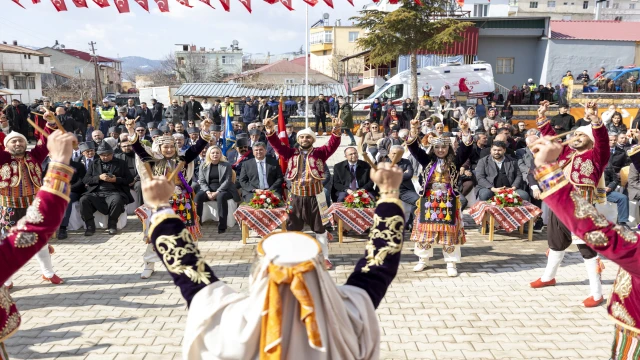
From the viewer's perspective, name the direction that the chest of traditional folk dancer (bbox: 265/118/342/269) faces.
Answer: toward the camera

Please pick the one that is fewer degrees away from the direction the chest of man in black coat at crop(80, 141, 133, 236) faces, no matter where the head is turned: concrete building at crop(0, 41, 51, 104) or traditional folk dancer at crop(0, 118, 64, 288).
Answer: the traditional folk dancer

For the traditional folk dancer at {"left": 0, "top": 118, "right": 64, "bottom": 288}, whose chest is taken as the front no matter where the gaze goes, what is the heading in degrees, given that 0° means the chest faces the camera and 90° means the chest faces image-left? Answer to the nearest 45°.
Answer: approximately 315°

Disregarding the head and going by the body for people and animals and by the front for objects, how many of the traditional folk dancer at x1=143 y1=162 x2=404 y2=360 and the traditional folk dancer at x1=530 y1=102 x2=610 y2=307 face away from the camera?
1

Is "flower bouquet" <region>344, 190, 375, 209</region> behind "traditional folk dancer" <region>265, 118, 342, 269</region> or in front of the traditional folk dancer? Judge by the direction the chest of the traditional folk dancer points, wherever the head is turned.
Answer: behind

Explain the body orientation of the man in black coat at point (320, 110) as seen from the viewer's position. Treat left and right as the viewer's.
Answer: facing the viewer

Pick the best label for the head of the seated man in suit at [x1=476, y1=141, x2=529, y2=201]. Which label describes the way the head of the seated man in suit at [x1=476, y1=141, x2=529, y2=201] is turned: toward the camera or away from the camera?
toward the camera

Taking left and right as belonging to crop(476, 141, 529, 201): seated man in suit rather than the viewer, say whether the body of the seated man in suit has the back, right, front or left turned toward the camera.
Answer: front

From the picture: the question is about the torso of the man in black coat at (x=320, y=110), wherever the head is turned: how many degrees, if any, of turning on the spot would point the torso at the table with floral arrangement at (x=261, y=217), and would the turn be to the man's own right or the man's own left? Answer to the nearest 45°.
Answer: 0° — they already face it

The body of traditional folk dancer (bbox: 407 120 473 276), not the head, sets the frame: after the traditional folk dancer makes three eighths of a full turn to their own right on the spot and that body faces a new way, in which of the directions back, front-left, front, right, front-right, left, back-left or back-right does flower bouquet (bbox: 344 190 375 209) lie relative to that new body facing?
front

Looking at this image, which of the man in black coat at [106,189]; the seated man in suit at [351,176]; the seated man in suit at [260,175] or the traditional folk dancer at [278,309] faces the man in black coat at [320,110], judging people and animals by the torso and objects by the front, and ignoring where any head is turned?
the traditional folk dancer

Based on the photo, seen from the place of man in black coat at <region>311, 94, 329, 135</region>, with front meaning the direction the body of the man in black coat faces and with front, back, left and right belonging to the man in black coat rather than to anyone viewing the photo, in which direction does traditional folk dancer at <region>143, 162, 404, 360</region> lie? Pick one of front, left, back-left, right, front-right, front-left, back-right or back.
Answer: front

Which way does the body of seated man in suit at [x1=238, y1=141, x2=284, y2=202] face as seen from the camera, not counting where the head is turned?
toward the camera

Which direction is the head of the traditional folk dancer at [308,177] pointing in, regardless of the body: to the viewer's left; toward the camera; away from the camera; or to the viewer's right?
toward the camera
